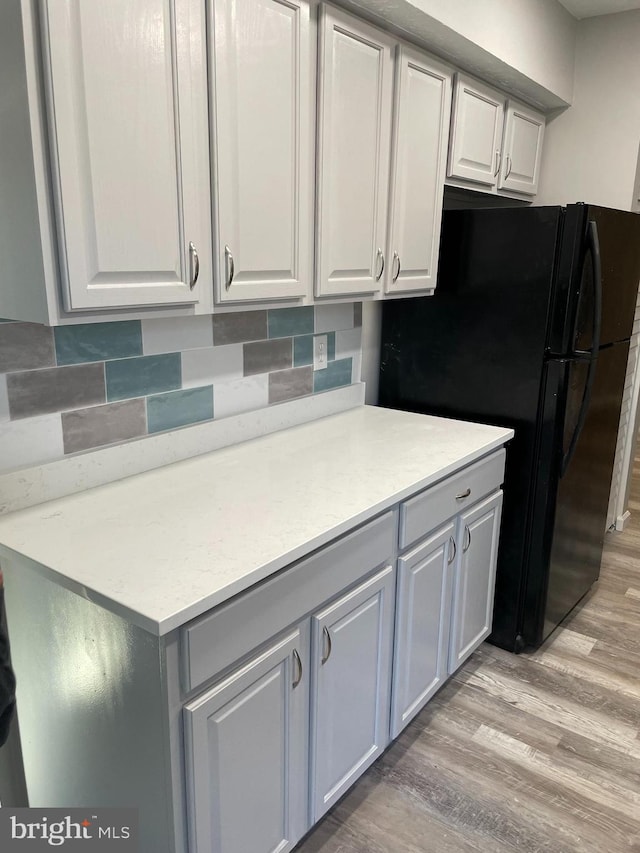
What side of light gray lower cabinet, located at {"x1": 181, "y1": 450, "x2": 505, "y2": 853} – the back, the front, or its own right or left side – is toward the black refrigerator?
left

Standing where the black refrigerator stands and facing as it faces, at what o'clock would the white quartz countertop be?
The white quartz countertop is roughly at 4 o'clock from the black refrigerator.

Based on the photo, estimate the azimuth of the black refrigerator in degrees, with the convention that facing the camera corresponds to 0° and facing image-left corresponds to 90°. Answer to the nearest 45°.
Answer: approximately 270°

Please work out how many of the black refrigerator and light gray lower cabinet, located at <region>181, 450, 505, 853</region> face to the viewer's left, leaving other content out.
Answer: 0

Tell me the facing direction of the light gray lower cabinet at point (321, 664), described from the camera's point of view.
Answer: facing the viewer and to the right of the viewer
